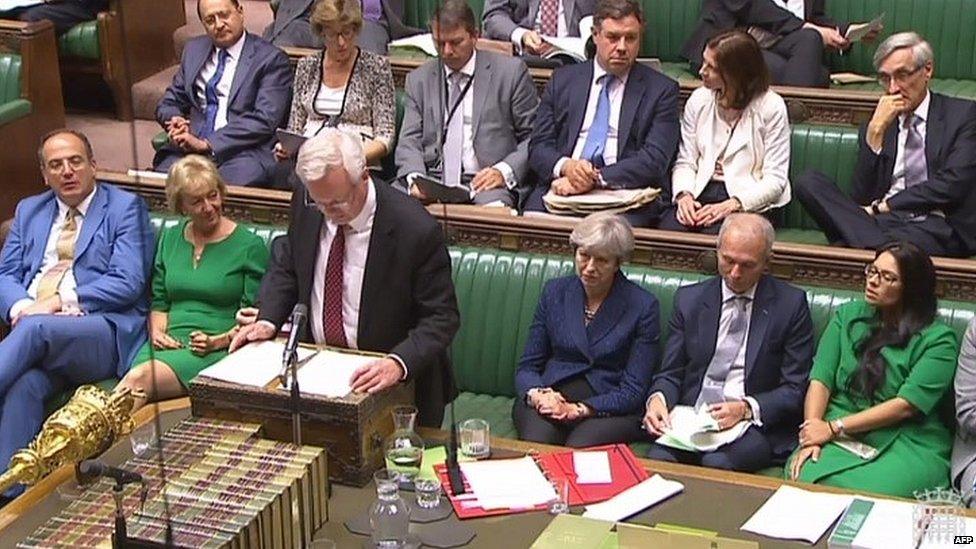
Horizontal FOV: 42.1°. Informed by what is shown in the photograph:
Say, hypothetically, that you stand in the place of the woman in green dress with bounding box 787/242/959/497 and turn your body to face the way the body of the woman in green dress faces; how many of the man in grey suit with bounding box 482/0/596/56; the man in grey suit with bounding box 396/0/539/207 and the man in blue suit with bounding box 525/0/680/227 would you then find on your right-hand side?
3

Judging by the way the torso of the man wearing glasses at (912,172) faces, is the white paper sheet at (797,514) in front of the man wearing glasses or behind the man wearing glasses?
in front

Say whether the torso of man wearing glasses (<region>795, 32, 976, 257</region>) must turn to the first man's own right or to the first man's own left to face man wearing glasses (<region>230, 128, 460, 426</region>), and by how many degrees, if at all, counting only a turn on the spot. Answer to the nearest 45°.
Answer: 0° — they already face them

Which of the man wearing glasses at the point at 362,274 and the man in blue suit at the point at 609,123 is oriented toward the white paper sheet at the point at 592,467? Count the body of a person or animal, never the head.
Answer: the man in blue suit

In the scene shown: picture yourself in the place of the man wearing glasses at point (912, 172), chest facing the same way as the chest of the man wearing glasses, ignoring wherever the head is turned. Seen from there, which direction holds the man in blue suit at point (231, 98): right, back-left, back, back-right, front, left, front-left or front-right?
front-right

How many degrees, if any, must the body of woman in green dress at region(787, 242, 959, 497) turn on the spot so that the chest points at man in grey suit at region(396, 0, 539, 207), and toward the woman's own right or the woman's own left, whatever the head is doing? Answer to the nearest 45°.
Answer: approximately 90° to the woman's own right

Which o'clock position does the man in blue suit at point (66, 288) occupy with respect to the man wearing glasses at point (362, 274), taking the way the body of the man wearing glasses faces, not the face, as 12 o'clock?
The man in blue suit is roughly at 3 o'clock from the man wearing glasses.

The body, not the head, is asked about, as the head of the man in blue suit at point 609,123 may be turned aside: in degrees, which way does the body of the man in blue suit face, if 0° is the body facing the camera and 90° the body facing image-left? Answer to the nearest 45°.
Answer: approximately 0°

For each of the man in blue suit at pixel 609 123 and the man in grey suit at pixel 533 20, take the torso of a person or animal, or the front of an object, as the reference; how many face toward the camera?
2
